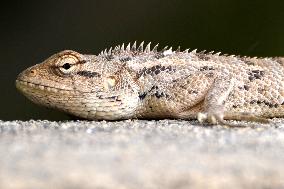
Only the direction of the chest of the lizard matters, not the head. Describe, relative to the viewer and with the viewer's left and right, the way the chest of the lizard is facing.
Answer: facing to the left of the viewer
